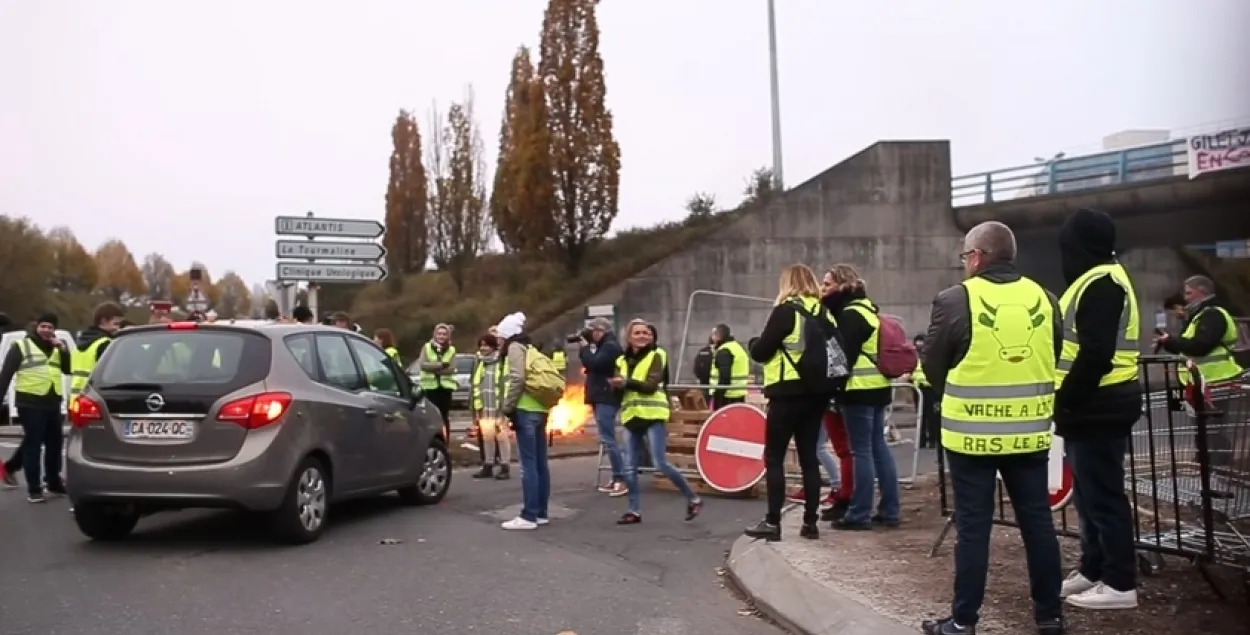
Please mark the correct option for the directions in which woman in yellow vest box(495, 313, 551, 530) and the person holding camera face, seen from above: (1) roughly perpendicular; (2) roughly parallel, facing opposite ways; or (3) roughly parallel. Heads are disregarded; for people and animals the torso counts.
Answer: roughly parallel

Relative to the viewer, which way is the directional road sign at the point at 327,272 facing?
toward the camera

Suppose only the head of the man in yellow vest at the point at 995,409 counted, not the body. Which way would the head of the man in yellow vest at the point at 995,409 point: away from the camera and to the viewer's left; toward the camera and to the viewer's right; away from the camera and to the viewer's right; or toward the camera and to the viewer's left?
away from the camera and to the viewer's left

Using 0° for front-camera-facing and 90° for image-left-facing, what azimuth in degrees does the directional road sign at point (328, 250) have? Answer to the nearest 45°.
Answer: approximately 0°

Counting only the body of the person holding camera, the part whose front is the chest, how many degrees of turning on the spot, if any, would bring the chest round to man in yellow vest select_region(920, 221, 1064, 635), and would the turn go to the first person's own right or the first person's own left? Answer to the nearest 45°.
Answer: approximately 90° to the first person's own left

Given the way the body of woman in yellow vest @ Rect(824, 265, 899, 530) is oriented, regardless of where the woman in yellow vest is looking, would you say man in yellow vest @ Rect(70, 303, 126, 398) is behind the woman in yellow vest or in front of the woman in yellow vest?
in front

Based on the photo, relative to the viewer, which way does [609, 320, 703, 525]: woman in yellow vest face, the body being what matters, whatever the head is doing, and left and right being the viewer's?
facing the viewer and to the left of the viewer

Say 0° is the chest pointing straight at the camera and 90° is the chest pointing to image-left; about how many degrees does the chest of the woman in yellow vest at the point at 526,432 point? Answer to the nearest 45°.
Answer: approximately 90°
